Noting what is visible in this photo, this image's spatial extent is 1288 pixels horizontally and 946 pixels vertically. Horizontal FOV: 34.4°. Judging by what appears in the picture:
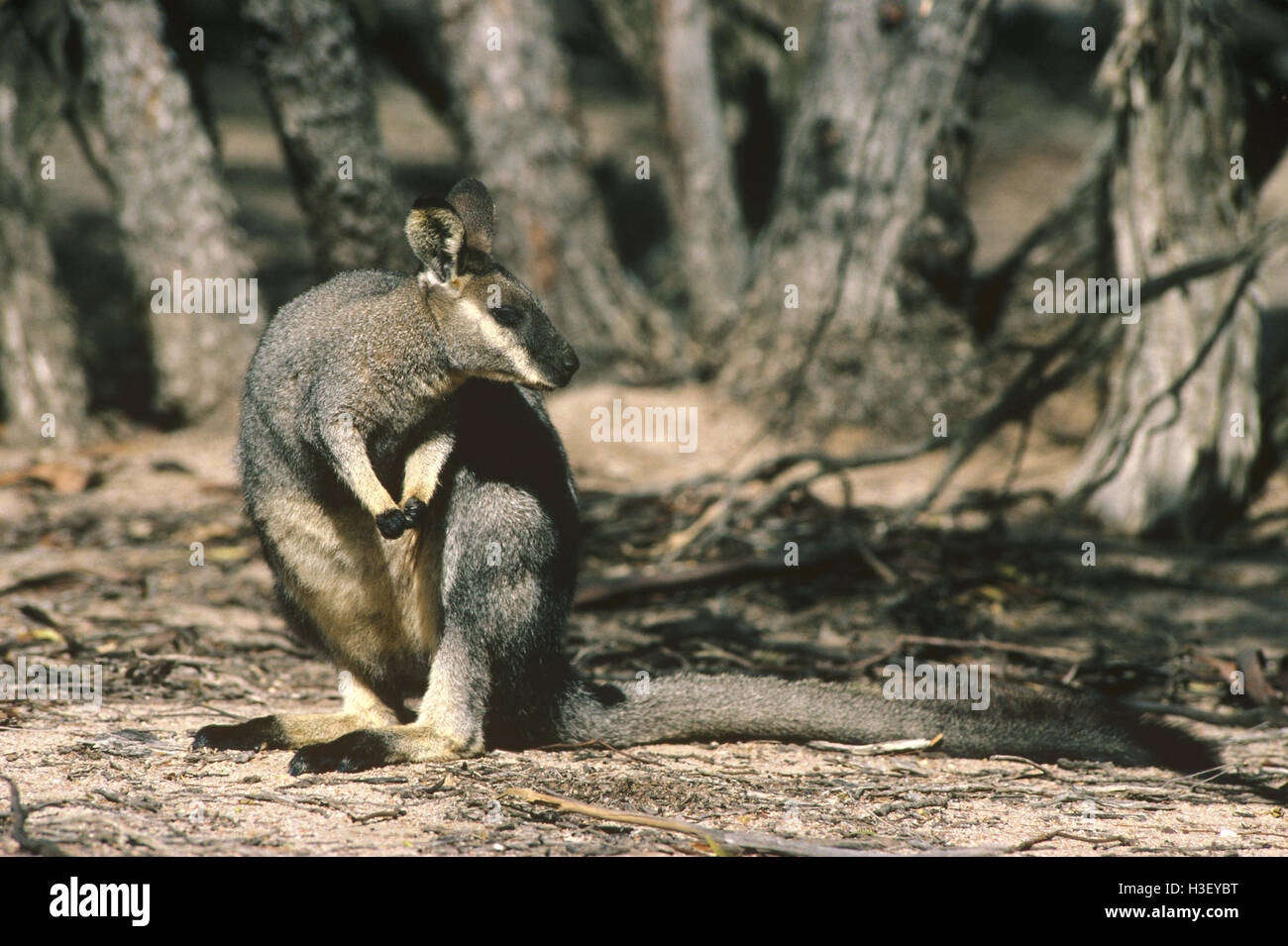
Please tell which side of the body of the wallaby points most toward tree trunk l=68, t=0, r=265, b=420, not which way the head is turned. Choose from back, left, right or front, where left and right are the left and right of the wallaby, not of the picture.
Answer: right

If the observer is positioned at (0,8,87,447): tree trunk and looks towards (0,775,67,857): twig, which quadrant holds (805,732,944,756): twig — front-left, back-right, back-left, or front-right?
front-left

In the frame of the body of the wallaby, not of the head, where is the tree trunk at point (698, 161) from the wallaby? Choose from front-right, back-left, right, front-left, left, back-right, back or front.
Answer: back-right

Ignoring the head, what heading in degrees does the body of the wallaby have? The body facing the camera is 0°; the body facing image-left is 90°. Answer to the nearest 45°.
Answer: approximately 45°

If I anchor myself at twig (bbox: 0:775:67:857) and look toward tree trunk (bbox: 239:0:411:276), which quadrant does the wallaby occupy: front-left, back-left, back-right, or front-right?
front-right

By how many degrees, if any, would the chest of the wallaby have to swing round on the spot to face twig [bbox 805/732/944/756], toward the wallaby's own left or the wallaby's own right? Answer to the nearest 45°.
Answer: approximately 135° to the wallaby's own left

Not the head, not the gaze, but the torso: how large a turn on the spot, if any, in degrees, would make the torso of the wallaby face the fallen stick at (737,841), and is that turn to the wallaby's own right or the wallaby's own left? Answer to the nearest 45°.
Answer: approximately 90° to the wallaby's own left

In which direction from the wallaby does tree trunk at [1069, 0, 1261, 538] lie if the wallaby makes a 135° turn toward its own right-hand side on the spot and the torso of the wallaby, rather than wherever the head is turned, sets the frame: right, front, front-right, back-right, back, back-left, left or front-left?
front-right

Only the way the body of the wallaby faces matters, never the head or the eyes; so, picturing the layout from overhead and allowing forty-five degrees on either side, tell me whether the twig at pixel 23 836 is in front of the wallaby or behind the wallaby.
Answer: in front

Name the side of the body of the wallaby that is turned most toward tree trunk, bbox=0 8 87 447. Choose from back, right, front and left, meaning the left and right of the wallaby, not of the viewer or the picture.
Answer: right
